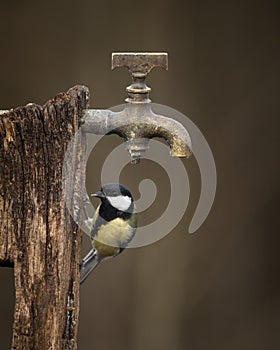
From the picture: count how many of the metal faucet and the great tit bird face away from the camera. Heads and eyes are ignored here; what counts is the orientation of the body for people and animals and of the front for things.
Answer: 0

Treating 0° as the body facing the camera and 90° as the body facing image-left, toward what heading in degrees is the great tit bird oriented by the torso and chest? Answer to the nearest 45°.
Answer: approximately 315°

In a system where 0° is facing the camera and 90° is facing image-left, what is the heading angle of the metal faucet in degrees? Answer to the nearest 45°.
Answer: approximately 270°
